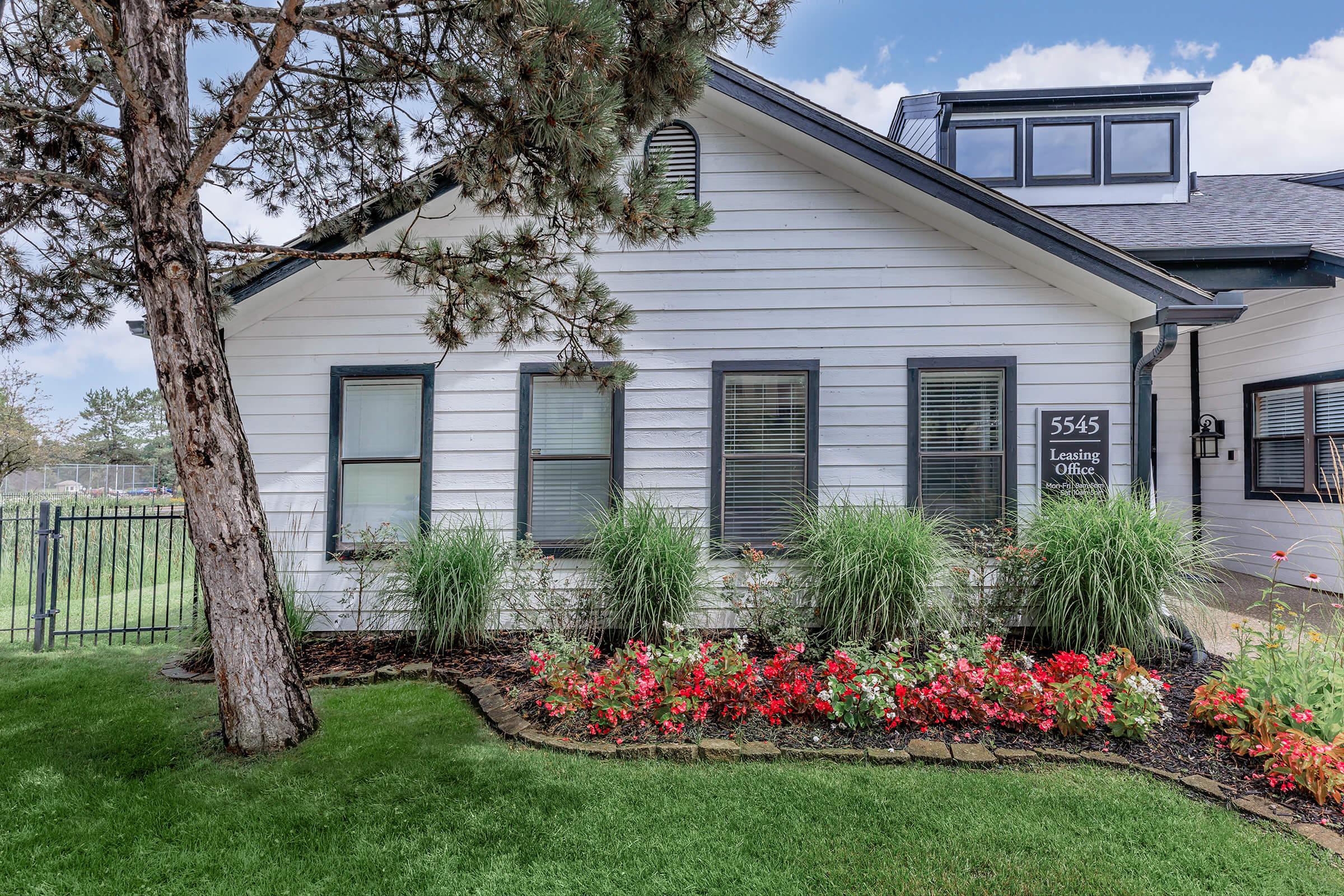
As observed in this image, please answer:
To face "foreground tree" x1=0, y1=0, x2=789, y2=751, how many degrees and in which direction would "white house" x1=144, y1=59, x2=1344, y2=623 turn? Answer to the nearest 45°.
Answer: approximately 45° to its right

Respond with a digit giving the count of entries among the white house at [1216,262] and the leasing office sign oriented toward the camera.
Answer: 2

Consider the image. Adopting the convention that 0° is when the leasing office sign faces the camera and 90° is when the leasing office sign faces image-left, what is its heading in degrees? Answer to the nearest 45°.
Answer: approximately 0°

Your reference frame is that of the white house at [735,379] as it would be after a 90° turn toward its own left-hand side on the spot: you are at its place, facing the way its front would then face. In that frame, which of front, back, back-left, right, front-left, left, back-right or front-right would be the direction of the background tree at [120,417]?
back-left

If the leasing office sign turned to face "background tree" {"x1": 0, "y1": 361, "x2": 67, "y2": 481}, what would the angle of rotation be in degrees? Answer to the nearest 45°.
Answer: approximately 90° to its right
